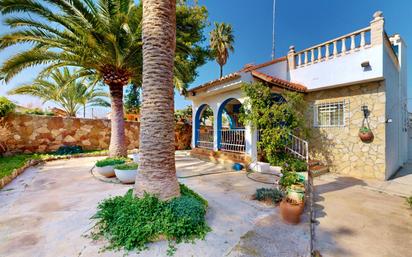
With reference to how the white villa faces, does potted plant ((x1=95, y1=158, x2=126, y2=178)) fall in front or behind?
in front

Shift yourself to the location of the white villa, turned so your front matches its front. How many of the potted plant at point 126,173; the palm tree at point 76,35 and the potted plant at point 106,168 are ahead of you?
3

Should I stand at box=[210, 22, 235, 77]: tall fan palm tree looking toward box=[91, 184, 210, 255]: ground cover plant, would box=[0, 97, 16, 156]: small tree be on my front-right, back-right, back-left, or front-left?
front-right

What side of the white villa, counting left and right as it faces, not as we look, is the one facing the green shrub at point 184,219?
front

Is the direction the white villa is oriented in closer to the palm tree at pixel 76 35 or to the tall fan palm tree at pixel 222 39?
the palm tree at pixel 76 35

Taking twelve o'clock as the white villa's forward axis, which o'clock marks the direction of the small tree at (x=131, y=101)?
The small tree is roughly at 2 o'clock from the white villa.

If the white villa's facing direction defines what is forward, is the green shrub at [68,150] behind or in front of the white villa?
in front

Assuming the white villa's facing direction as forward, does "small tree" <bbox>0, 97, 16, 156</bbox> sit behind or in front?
in front

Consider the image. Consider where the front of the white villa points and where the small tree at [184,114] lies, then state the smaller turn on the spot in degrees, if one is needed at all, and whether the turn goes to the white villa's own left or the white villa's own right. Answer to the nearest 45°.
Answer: approximately 45° to the white villa's own right

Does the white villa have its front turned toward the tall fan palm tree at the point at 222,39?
no

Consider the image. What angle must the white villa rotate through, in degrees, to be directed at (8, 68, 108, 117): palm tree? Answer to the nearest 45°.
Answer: approximately 45° to its right

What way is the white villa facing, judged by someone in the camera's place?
facing the viewer and to the left of the viewer

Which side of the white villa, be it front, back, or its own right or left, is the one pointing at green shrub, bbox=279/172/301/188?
front

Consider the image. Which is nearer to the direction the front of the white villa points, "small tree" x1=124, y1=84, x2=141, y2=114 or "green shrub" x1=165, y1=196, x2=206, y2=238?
the green shrub

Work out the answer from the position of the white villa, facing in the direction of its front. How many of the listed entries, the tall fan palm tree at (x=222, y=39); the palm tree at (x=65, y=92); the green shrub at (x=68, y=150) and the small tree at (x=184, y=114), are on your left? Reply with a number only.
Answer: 0

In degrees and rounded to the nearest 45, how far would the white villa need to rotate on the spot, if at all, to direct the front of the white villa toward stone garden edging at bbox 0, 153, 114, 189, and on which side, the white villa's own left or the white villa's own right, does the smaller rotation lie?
0° — it already faces it
